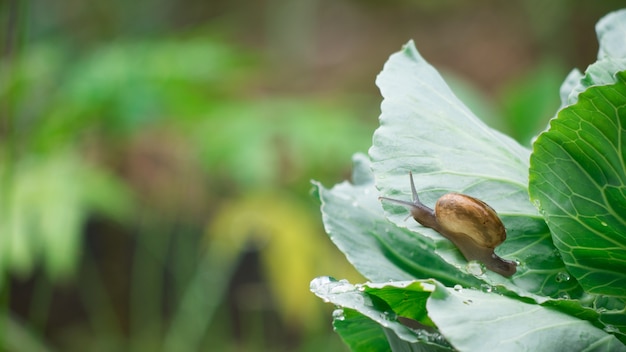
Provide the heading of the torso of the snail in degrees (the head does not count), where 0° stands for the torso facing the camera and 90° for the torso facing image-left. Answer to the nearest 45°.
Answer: approximately 90°
